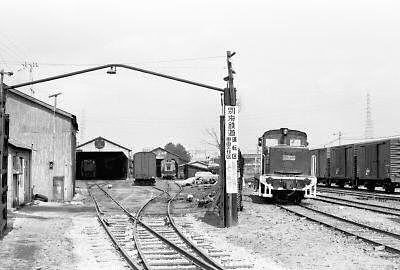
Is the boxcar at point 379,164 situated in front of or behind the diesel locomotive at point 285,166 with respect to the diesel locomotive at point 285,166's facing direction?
behind

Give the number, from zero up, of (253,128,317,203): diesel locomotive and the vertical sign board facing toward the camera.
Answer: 2

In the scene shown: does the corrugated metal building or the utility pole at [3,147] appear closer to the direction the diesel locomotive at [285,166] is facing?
the utility pole

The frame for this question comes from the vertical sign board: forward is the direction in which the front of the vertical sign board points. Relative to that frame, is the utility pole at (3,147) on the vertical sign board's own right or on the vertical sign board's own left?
on the vertical sign board's own right

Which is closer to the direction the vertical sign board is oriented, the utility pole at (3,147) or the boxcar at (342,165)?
the utility pole

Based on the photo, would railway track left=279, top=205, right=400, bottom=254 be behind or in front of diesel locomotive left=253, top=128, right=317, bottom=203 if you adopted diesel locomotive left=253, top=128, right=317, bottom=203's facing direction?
in front

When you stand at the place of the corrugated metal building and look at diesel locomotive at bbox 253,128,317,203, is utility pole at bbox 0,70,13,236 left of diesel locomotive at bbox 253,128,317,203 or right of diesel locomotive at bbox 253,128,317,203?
right

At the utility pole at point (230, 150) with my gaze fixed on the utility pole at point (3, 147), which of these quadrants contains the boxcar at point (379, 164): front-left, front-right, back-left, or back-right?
back-right

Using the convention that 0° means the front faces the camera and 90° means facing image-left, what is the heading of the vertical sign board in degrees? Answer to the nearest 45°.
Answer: approximately 0°

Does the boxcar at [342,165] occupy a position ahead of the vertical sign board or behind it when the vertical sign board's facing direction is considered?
behind

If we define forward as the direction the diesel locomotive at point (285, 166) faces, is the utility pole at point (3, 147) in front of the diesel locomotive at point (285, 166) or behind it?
in front

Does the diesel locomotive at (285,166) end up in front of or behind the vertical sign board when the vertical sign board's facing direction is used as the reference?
behind

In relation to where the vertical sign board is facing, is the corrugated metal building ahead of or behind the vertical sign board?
behind

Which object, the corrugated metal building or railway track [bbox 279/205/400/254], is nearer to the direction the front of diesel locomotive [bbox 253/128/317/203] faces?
the railway track
